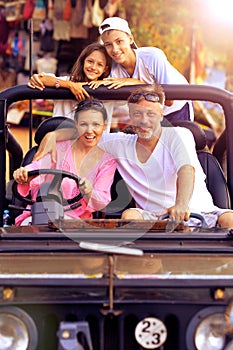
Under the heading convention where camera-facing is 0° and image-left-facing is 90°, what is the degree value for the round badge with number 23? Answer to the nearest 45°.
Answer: approximately 0°

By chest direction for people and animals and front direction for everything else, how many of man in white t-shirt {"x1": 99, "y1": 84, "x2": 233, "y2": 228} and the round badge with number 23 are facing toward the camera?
2

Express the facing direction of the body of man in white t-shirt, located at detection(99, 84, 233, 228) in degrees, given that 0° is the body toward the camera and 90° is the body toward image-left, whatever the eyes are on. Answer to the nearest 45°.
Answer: approximately 0°

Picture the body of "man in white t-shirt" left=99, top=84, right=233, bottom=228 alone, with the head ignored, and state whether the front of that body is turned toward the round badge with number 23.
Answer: yes

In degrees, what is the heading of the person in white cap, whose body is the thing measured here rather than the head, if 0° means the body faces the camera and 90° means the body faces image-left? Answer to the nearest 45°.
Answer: approximately 45°

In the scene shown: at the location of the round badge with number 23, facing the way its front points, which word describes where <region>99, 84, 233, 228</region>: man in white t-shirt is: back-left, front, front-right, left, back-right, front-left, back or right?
back
